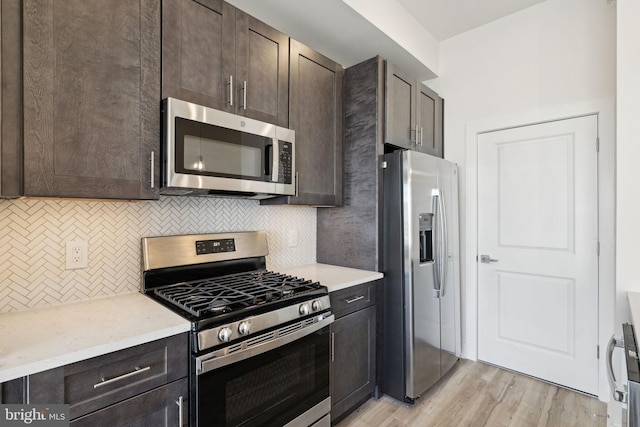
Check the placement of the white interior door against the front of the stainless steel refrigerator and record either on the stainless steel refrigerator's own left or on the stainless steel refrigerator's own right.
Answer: on the stainless steel refrigerator's own left

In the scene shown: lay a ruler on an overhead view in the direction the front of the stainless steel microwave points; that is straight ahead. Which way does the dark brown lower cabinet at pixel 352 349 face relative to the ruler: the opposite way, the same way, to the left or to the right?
the same way

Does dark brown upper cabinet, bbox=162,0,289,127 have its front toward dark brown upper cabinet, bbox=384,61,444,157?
no

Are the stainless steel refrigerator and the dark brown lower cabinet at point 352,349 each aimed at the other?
no

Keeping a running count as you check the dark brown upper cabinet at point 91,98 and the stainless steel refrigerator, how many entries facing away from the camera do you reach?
0

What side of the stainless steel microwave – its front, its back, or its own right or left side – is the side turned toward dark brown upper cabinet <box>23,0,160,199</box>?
right

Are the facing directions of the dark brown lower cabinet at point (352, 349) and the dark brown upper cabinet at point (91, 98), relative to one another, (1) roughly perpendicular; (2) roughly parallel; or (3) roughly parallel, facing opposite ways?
roughly parallel

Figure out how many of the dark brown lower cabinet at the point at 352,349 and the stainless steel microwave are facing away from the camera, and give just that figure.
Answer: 0

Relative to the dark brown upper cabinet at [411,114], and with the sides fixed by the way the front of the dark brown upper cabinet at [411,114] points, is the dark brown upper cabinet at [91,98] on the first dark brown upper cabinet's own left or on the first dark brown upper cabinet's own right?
on the first dark brown upper cabinet's own right

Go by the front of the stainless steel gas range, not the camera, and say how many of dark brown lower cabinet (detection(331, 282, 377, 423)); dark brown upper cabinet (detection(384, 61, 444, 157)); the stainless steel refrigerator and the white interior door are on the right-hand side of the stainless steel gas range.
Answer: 0

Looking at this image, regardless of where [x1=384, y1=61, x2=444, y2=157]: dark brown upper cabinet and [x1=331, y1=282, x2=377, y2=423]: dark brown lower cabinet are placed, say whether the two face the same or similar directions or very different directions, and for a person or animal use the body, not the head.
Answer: same or similar directions

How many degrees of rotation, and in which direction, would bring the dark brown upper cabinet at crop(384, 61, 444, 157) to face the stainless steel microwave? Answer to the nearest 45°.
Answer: approximately 90° to its right

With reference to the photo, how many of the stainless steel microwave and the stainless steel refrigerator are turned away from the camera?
0

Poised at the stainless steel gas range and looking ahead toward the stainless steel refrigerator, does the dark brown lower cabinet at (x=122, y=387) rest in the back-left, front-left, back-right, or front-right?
back-right

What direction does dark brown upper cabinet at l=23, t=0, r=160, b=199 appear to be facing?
toward the camera

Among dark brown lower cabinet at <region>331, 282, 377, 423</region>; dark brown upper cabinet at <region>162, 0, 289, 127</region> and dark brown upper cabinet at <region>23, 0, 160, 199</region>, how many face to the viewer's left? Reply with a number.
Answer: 0

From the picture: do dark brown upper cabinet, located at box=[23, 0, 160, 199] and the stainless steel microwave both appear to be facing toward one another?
no

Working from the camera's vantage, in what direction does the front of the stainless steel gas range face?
facing the viewer and to the right of the viewer

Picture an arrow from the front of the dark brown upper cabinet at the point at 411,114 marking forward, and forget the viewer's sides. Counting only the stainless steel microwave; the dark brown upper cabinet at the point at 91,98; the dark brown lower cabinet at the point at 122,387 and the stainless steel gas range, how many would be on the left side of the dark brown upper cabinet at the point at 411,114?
0

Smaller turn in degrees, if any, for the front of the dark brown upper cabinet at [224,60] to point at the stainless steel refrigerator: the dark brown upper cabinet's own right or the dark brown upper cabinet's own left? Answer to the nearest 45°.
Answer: approximately 45° to the dark brown upper cabinet's own left
